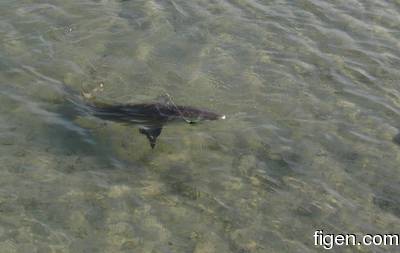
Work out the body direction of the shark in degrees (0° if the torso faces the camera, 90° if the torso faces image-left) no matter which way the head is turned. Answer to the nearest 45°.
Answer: approximately 270°
